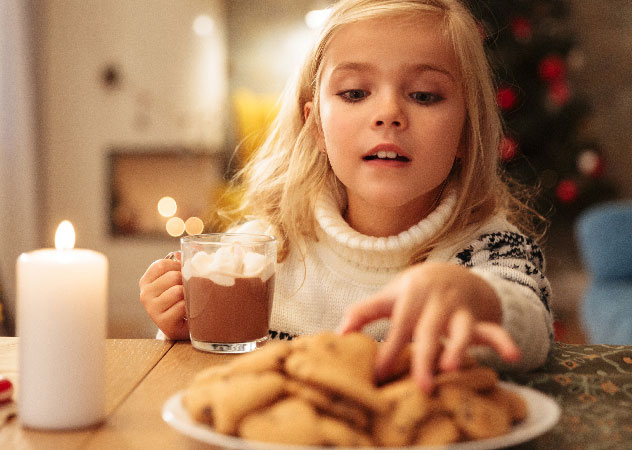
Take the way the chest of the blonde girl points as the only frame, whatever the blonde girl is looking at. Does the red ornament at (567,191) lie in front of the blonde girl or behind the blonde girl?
behind

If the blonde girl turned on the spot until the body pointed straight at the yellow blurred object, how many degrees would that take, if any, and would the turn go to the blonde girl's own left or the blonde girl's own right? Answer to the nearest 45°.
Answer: approximately 180°

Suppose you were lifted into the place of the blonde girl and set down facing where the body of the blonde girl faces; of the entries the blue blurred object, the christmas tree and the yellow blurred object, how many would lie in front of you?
0

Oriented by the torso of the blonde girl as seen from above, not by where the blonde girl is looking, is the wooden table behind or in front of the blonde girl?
in front

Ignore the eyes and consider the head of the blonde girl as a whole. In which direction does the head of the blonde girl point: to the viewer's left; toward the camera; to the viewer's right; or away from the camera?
toward the camera

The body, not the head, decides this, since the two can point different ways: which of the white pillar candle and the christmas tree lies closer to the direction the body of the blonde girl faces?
the white pillar candle

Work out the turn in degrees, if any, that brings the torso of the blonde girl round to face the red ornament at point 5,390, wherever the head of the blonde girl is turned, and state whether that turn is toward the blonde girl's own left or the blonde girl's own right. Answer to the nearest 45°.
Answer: approximately 45° to the blonde girl's own right

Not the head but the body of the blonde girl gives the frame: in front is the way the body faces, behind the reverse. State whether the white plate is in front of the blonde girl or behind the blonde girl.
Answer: in front

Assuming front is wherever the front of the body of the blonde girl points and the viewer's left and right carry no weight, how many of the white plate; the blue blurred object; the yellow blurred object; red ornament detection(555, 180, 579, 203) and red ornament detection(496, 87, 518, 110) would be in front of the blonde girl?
1

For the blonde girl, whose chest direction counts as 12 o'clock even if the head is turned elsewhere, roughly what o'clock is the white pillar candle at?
The white pillar candle is roughly at 1 o'clock from the blonde girl.

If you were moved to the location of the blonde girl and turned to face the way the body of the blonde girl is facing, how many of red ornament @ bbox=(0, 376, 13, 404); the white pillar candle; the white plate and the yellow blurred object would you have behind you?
1

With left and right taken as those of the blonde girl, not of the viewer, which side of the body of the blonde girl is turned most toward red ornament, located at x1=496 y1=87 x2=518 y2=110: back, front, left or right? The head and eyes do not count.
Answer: back

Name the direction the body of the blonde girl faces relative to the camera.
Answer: toward the camera
